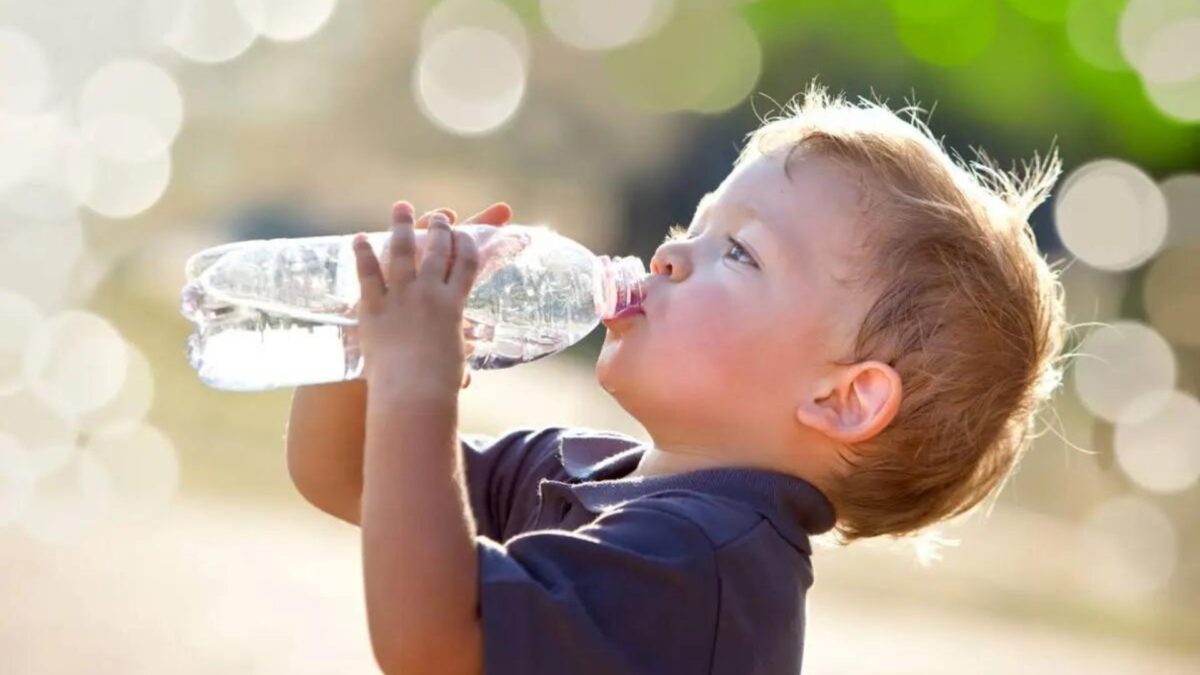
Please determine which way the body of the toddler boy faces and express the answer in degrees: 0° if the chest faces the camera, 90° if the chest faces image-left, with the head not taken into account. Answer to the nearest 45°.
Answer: approximately 90°

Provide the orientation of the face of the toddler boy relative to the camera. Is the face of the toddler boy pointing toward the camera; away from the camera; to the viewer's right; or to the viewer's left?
to the viewer's left
